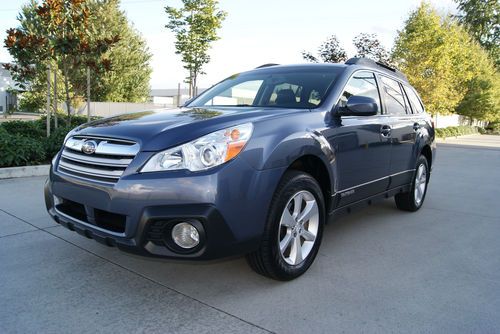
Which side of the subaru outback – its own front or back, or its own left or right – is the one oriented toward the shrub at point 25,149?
right

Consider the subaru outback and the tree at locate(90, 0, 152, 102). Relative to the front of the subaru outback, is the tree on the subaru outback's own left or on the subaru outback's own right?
on the subaru outback's own right

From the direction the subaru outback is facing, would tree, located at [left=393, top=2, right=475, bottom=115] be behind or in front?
behind

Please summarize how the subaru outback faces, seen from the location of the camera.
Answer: facing the viewer and to the left of the viewer

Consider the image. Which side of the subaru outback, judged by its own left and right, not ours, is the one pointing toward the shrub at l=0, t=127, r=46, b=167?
right

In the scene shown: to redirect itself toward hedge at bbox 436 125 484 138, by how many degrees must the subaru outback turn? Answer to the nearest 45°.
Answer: approximately 180°

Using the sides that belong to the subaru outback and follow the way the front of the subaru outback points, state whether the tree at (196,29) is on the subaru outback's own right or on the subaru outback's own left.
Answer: on the subaru outback's own right
